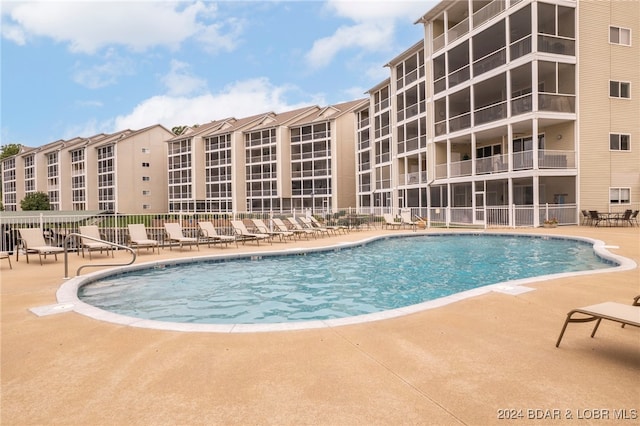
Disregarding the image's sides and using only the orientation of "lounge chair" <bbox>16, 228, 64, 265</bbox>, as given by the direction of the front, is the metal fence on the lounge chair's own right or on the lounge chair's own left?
on the lounge chair's own left

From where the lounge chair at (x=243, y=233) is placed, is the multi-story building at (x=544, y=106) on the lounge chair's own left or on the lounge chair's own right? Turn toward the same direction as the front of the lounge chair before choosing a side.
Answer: on the lounge chair's own left

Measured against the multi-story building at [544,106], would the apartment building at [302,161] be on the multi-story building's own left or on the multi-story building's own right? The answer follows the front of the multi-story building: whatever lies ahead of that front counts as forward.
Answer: on the multi-story building's own right

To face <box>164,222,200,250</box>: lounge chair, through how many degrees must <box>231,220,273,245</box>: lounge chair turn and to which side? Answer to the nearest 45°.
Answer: approximately 90° to its right

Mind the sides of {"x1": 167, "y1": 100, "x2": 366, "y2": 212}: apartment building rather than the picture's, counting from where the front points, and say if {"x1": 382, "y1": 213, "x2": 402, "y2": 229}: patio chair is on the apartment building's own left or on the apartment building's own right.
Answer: on the apartment building's own left

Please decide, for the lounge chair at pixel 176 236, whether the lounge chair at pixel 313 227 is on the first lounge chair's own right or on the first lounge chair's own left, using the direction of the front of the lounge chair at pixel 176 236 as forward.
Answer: on the first lounge chair's own left

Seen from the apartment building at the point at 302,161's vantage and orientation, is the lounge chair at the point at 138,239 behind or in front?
in front

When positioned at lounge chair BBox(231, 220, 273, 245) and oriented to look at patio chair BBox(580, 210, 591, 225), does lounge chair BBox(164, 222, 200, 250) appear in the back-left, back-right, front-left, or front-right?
back-right

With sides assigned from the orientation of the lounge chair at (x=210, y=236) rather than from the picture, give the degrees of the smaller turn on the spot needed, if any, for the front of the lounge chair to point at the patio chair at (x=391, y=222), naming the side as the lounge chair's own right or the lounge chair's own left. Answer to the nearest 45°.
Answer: approximately 90° to the lounge chair's own left

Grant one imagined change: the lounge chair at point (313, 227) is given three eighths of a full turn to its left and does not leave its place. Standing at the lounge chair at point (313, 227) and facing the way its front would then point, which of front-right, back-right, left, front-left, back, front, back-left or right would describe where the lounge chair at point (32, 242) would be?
back-left

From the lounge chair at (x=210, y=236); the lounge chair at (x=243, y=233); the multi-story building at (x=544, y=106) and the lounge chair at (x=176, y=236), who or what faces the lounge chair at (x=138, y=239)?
the multi-story building

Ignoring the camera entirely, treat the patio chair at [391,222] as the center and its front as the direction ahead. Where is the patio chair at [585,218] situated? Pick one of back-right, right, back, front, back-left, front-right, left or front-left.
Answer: front-left

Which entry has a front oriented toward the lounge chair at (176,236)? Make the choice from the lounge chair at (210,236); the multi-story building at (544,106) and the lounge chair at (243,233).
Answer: the multi-story building
